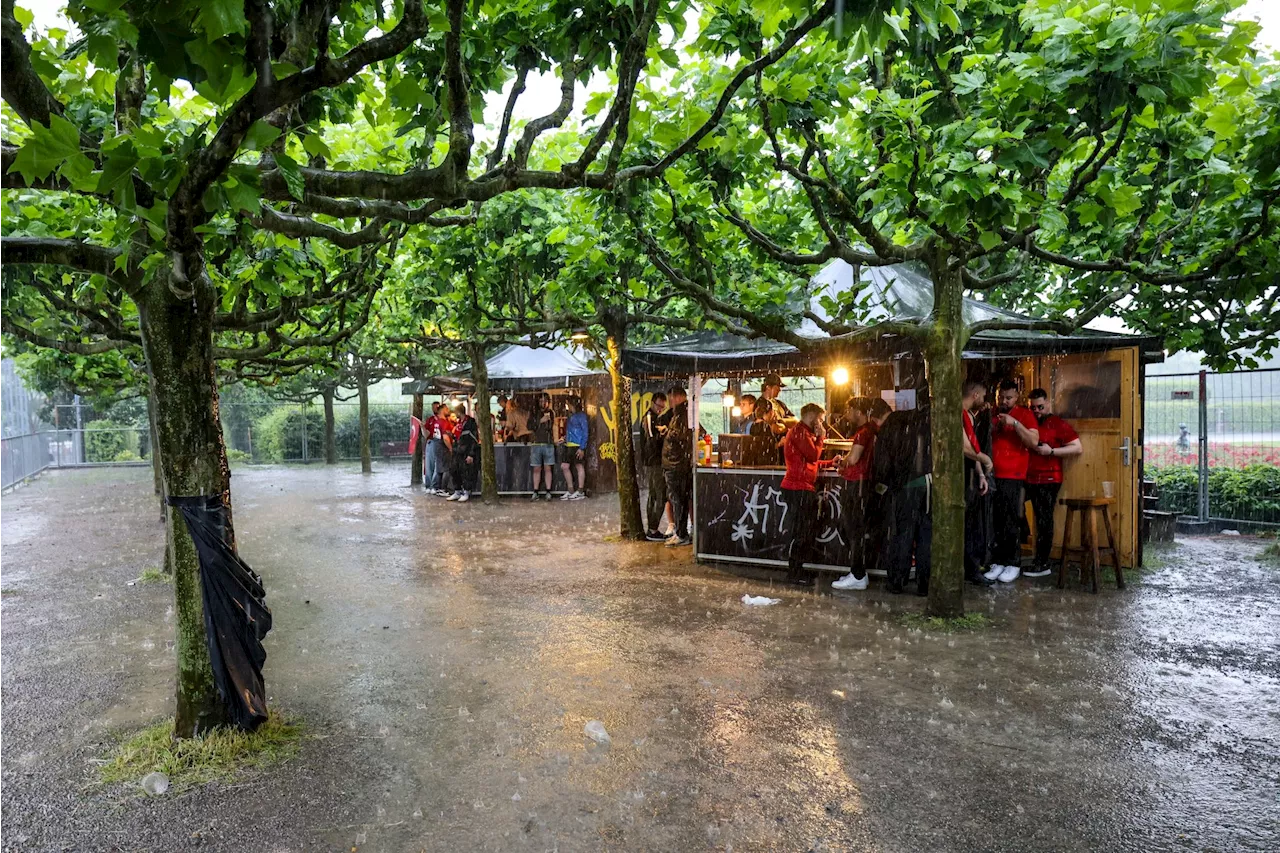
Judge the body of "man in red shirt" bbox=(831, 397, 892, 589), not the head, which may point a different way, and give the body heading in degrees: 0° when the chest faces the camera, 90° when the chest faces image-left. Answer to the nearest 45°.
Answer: approximately 90°

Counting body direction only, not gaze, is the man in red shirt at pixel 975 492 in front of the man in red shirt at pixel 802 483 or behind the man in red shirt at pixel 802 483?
in front

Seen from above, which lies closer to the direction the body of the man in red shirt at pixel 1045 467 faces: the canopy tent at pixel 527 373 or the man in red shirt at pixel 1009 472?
the man in red shirt

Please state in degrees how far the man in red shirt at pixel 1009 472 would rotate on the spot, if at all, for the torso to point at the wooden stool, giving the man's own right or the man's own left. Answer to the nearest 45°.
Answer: approximately 135° to the man's own left

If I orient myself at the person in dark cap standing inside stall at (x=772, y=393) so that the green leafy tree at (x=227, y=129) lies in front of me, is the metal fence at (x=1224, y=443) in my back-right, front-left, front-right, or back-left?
back-left

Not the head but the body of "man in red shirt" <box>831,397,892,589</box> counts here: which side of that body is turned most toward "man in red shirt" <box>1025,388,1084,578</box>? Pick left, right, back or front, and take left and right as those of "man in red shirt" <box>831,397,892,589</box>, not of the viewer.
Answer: back

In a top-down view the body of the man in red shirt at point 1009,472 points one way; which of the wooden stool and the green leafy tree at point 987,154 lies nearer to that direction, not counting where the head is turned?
the green leafy tree

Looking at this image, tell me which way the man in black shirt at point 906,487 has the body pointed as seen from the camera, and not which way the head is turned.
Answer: away from the camera
